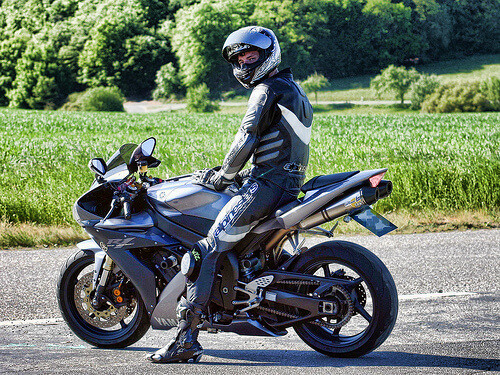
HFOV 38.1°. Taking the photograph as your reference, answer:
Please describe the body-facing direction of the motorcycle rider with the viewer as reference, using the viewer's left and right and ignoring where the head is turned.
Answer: facing to the left of the viewer
